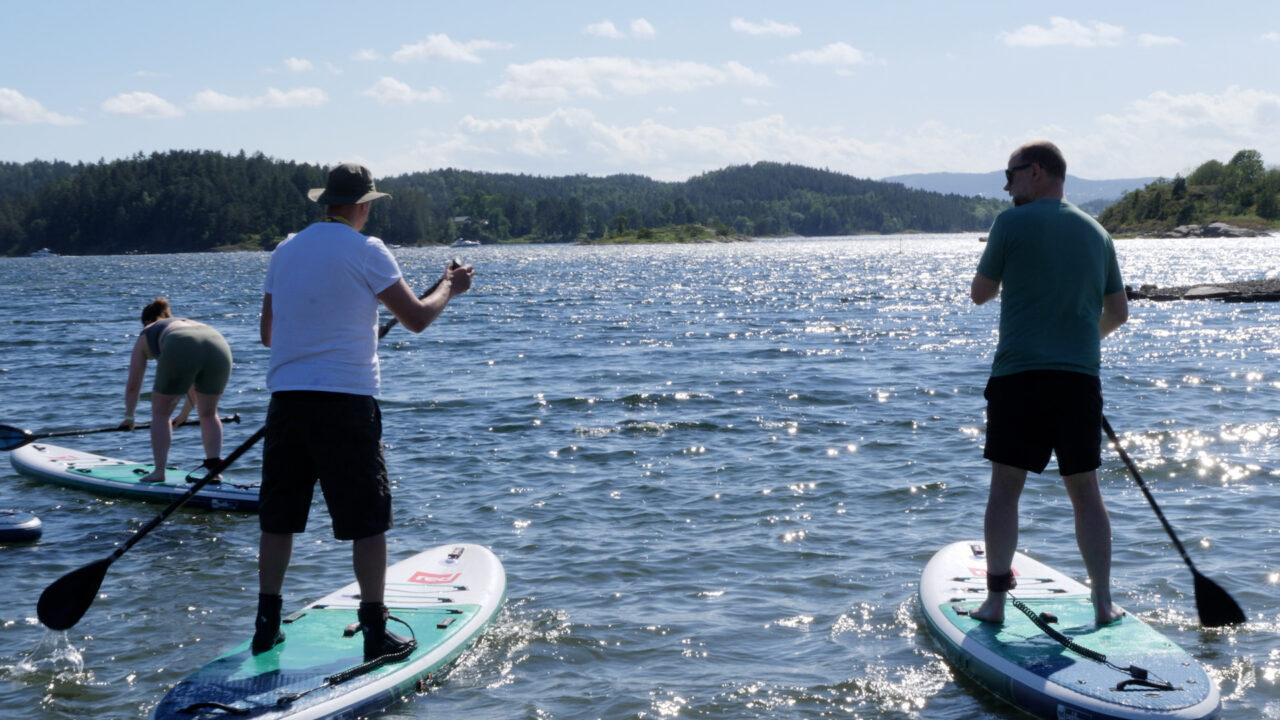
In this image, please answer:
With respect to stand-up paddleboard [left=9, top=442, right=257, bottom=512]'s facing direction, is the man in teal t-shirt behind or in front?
behind

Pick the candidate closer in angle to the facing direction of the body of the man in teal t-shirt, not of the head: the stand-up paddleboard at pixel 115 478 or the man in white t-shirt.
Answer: the stand-up paddleboard

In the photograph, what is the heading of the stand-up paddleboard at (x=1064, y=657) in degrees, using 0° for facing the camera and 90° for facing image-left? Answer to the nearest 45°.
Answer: approximately 135°

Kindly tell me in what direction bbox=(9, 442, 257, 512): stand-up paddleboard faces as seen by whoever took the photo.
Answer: facing away from the viewer and to the left of the viewer

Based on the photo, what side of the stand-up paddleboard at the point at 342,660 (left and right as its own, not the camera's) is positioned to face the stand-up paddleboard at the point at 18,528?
left

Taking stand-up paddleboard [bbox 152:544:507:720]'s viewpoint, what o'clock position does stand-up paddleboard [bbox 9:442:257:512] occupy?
stand-up paddleboard [bbox 9:442:257:512] is roughly at 10 o'clock from stand-up paddleboard [bbox 152:544:507:720].

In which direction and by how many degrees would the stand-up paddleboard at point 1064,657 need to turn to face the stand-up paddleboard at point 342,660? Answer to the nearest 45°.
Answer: approximately 45° to its left

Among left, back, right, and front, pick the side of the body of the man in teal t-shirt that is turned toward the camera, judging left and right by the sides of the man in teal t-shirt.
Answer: back

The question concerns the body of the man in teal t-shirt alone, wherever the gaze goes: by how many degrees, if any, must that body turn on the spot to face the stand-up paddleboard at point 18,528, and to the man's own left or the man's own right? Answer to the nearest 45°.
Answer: approximately 90° to the man's own left

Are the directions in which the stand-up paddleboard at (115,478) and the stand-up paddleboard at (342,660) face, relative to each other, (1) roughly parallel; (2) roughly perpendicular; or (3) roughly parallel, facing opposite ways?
roughly perpendicular

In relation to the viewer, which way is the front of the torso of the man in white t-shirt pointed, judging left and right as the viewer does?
facing away from the viewer and to the right of the viewer

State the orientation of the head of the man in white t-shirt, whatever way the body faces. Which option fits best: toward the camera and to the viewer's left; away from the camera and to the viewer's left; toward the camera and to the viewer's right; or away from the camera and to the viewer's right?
away from the camera and to the viewer's right
